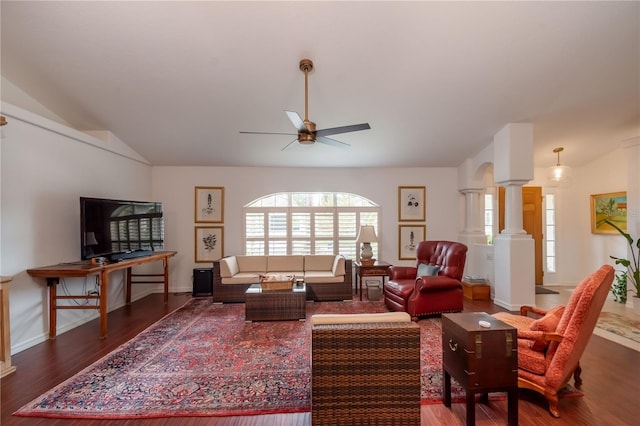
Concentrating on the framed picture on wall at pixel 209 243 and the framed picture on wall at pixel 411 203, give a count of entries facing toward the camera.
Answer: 2

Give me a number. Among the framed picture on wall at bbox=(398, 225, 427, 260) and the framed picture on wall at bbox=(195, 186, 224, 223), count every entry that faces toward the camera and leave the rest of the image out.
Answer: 2

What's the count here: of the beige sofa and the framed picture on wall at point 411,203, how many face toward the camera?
2

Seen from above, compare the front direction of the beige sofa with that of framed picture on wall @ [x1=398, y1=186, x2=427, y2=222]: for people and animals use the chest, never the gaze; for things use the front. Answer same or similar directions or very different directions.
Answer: same or similar directions

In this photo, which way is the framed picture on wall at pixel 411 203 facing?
toward the camera

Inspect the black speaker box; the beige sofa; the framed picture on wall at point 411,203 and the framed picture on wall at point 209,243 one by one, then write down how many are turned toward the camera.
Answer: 4

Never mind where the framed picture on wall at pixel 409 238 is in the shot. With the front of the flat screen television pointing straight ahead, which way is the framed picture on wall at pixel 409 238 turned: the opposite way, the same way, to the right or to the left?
to the right

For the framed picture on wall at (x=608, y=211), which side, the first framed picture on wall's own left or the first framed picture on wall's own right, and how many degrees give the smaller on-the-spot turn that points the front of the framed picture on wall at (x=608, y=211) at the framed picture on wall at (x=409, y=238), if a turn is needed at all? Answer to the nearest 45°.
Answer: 0° — it already faces it

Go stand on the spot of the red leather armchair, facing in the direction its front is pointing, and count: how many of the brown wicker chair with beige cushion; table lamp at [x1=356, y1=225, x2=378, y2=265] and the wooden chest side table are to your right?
1

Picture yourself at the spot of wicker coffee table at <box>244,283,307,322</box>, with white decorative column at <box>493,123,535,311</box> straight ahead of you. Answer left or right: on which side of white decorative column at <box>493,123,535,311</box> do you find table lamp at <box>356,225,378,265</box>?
left

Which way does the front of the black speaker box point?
toward the camera

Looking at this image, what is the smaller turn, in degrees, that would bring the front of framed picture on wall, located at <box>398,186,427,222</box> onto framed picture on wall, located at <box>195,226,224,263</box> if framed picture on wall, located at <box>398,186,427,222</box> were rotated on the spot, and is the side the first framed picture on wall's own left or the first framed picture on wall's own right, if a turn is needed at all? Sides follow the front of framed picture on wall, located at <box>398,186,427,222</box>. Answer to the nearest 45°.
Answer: approximately 90° to the first framed picture on wall's own right

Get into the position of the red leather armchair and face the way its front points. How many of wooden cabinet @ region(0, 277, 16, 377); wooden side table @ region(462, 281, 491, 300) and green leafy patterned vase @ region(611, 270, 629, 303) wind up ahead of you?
1

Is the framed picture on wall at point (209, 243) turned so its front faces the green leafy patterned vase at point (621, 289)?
no

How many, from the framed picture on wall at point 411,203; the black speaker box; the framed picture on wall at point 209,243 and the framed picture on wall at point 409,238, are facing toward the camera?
4

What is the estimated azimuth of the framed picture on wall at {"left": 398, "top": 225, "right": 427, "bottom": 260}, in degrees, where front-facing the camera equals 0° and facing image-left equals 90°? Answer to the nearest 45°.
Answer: approximately 0°

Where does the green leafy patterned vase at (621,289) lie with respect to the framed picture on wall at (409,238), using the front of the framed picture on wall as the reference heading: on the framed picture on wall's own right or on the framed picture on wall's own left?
on the framed picture on wall's own left

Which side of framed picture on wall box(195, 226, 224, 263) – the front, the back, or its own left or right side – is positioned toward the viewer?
front
